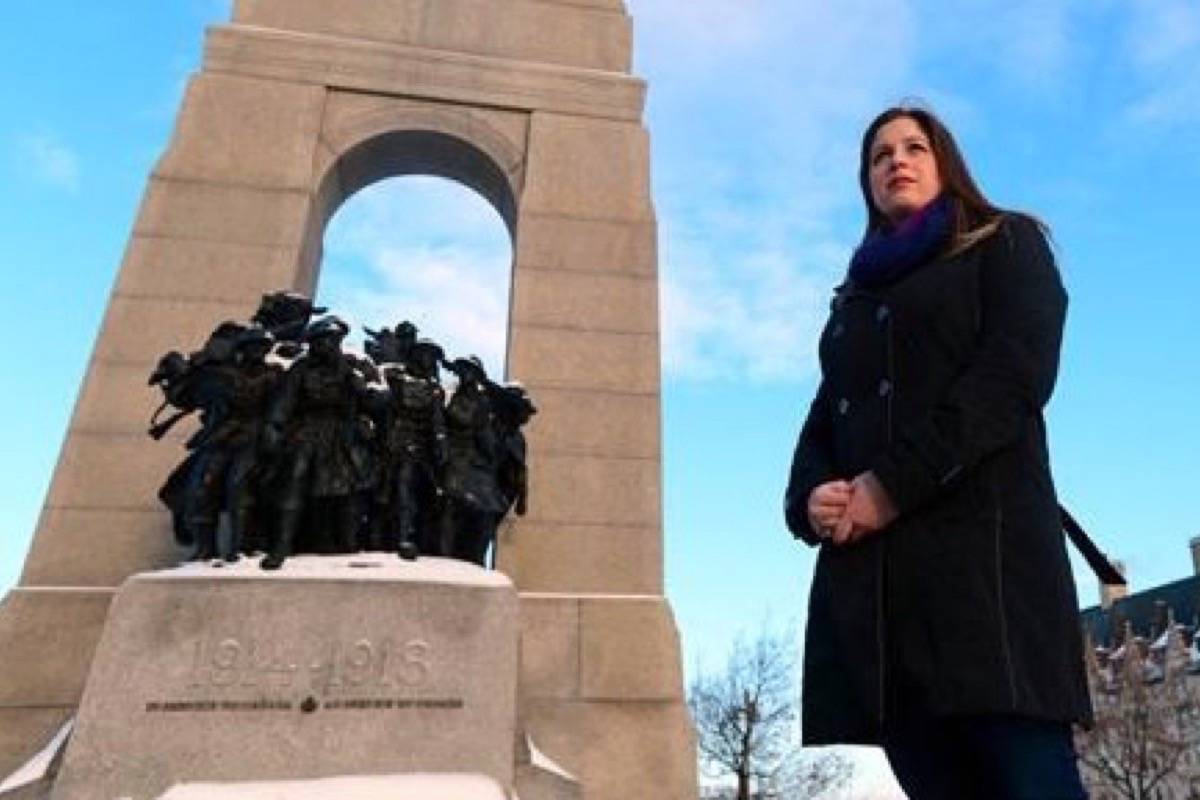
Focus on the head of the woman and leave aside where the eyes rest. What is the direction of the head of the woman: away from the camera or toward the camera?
toward the camera

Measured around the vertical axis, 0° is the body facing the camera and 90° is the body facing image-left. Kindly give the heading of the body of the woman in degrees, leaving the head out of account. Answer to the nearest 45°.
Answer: approximately 45°

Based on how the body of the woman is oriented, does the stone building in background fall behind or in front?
behind

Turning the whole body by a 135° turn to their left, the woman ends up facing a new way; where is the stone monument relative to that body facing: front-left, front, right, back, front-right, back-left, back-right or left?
back-left
